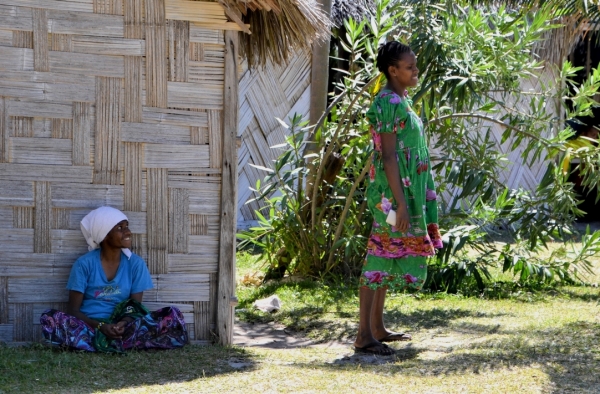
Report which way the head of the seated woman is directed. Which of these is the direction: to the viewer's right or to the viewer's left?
to the viewer's right

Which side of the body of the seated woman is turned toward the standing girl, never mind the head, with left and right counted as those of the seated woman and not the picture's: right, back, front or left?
left

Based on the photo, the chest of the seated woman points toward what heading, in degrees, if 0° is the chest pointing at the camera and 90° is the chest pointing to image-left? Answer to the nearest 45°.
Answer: approximately 0°

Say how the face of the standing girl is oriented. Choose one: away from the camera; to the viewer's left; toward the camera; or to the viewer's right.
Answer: to the viewer's right

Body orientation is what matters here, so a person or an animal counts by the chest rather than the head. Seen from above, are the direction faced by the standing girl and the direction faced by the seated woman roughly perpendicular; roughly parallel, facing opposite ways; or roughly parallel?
roughly perpendicular

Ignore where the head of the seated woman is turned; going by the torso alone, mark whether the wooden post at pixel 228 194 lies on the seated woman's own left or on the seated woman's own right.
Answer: on the seated woman's own left

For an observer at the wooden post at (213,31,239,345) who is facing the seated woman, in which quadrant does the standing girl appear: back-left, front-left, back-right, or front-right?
back-left

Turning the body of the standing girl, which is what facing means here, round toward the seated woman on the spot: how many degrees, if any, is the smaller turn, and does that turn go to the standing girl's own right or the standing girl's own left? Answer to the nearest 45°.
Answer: approximately 180°

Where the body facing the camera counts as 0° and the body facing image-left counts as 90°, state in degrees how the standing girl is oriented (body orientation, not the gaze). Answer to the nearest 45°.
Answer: approximately 270°
